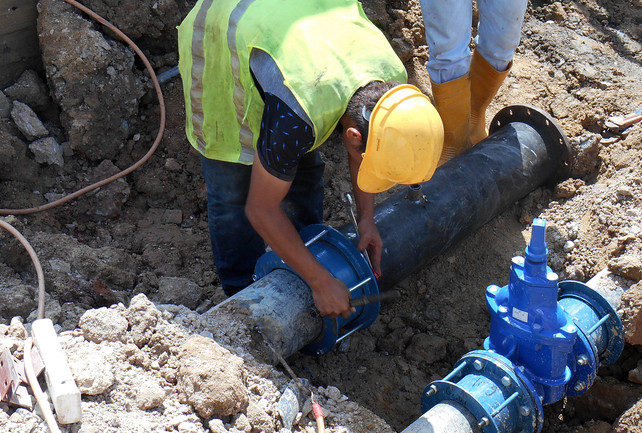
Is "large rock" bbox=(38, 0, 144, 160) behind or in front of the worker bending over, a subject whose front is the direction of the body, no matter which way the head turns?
behind

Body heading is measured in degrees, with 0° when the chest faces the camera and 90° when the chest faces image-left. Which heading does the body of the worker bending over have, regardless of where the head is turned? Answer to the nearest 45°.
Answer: approximately 315°

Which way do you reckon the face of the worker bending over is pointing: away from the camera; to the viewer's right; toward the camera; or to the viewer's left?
to the viewer's right

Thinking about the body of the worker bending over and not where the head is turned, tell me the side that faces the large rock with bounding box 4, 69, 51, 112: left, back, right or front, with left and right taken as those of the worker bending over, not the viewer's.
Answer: back

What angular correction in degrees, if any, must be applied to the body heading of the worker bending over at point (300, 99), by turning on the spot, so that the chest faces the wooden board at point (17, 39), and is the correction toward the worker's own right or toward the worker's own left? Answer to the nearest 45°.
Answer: approximately 180°

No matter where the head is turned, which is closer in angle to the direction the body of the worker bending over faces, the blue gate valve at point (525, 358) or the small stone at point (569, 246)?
the blue gate valve

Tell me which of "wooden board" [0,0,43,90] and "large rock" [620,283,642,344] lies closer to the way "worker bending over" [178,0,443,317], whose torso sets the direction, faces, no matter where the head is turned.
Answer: the large rock

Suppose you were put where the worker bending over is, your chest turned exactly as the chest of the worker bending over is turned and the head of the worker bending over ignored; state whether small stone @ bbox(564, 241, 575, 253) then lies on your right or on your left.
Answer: on your left

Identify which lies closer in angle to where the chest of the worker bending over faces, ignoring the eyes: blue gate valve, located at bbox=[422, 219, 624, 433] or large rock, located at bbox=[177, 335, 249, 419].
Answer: the blue gate valve

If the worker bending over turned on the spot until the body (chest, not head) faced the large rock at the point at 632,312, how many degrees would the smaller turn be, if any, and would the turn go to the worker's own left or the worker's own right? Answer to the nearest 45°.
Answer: approximately 45° to the worker's own left

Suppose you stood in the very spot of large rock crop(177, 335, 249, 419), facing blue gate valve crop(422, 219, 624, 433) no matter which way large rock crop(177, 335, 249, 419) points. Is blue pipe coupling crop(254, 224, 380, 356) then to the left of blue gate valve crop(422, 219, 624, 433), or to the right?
left

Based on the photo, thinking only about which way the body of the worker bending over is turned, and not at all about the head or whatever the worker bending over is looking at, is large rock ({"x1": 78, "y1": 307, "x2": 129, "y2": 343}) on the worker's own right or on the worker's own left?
on the worker's own right

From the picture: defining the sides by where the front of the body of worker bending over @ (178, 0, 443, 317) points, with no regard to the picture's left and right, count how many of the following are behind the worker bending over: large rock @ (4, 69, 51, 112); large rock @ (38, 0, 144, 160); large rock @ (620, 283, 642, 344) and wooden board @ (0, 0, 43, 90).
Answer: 3
